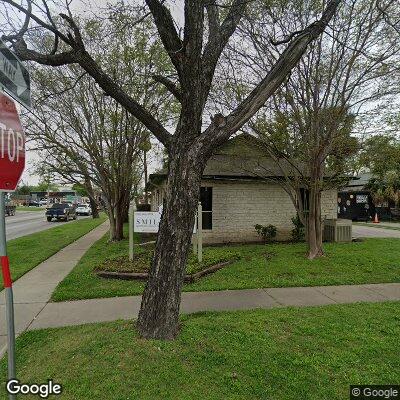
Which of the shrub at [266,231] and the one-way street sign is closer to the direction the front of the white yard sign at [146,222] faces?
the one-way street sign

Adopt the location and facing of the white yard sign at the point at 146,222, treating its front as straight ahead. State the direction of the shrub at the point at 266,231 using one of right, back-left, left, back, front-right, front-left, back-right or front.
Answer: back-left

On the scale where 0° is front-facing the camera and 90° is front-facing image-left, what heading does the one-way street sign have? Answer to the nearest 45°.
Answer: approximately 315°

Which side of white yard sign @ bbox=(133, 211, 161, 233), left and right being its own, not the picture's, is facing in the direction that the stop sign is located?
front

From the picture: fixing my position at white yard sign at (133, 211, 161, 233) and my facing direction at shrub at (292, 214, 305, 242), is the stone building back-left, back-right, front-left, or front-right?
front-left

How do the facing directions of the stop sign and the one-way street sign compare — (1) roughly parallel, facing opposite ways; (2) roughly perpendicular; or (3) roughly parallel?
roughly parallel

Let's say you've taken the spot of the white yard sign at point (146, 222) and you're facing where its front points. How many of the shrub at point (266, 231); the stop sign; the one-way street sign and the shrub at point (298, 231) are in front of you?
2

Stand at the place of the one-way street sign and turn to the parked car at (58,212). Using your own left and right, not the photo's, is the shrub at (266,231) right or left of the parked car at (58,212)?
right

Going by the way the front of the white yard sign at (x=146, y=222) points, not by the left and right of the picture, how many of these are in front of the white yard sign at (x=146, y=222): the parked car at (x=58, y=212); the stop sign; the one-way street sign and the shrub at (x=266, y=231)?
2

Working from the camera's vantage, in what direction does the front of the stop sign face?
facing the viewer and to the right of the viewer

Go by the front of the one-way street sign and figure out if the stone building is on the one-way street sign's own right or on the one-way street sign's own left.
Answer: on the one-way street sign's own left

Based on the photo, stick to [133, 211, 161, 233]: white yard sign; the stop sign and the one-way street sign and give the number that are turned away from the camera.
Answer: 0

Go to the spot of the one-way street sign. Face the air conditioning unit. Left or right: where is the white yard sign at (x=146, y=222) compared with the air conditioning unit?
left

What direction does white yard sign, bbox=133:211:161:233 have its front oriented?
toward the camera
